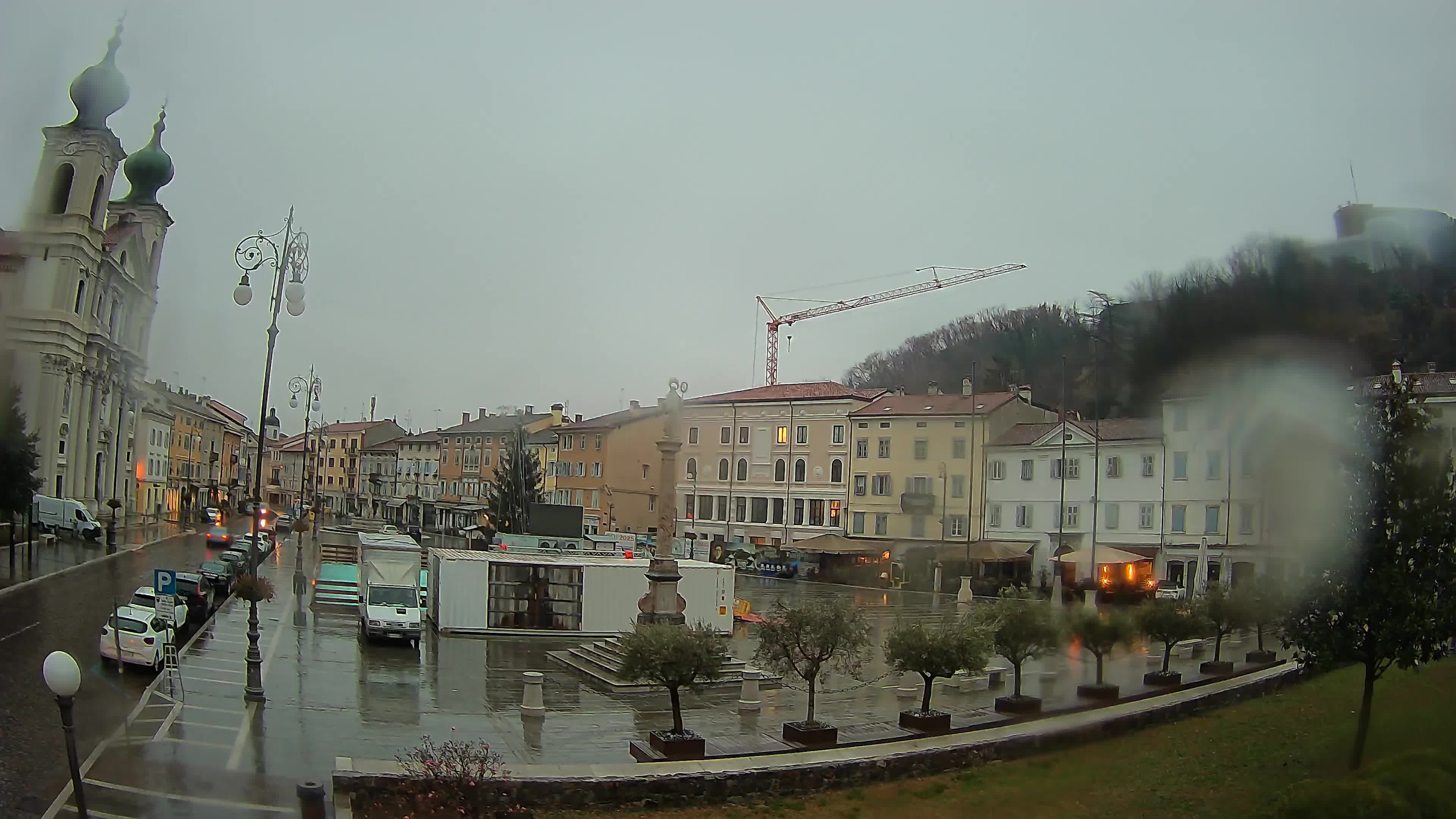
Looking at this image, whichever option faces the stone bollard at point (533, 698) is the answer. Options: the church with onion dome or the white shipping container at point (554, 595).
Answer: the white shipping container

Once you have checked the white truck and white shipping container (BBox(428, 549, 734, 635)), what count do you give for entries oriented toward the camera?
2

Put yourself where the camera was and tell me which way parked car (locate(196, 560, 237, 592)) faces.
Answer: facing the viewer and to the left of the viewer

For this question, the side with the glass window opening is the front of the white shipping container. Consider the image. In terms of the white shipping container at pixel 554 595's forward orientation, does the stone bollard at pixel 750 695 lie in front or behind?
in front

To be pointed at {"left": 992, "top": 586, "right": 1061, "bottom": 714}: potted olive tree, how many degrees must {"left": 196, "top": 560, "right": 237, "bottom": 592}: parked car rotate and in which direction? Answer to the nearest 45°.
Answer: approximately 90° to its left

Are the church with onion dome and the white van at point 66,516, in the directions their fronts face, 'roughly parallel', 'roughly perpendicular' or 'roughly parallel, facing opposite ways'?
roughly parallel

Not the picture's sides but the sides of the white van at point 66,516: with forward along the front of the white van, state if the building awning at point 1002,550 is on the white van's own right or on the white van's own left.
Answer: on the white van's own left

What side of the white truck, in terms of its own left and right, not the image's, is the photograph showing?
front

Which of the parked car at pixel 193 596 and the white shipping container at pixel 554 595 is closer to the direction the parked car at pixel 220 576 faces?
the parked car

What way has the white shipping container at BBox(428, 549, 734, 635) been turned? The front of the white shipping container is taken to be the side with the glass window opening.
toward the camera

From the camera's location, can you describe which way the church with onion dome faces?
facing the viewer and to the right of the viewer
